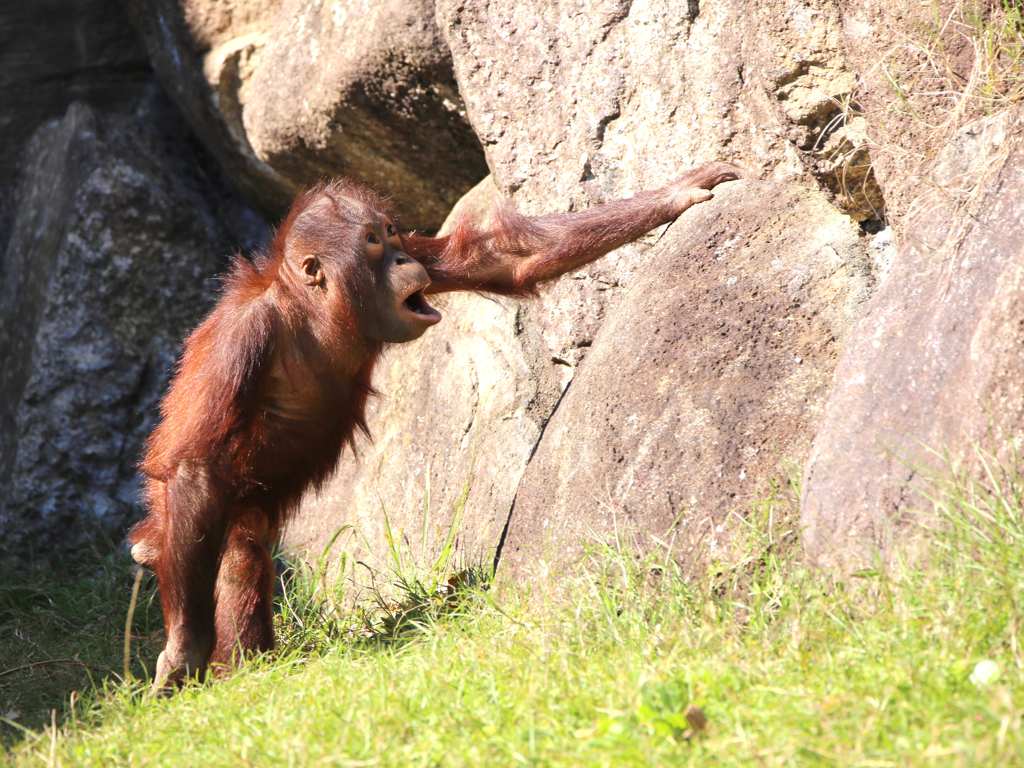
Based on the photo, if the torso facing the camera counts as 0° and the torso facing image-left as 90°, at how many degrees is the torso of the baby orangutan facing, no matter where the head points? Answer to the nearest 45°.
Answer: approximately 270°

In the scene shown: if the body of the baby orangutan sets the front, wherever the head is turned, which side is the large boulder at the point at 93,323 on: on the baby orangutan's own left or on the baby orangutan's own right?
on the baby orangutan's own left

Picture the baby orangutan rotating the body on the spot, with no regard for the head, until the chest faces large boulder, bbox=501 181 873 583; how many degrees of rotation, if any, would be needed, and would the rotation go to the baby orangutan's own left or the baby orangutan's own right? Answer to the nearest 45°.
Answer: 0° — it already faces it

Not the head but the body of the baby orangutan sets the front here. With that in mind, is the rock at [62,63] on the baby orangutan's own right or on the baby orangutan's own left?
on the baby orangutan's own left

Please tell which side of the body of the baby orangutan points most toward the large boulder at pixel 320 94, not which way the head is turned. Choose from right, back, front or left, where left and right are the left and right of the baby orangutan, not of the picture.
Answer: left
